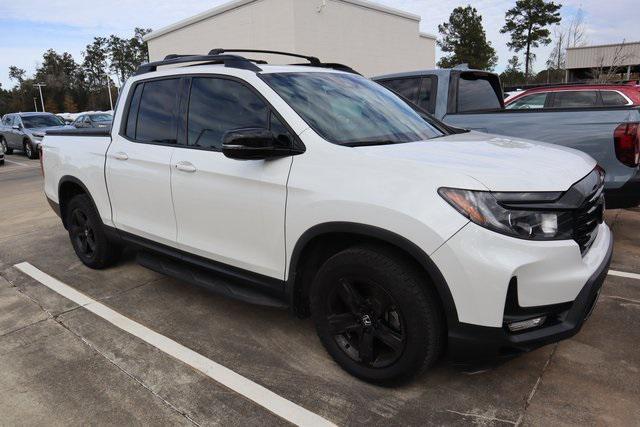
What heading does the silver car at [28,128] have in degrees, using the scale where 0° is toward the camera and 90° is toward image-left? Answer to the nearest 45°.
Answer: approximately 315°

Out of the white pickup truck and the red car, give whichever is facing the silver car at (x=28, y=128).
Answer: the red car

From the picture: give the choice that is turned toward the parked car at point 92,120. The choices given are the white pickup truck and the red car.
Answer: the red car

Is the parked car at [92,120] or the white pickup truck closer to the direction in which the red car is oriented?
the parked car

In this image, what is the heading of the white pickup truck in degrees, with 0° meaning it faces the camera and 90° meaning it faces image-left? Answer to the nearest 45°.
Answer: approximately 315°

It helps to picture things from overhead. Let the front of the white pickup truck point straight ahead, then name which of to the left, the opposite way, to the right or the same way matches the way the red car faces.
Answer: the opposite way

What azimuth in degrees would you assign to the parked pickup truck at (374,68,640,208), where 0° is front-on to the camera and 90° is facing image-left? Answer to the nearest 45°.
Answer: approximately 135°

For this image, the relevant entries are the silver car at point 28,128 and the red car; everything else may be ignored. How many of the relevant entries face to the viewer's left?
1

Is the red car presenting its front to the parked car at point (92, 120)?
yes

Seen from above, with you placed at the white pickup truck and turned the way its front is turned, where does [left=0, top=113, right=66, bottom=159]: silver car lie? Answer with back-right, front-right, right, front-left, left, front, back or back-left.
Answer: back

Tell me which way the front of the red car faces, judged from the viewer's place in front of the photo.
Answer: facing to the left of the viewer

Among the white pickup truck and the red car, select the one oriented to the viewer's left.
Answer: the red car
